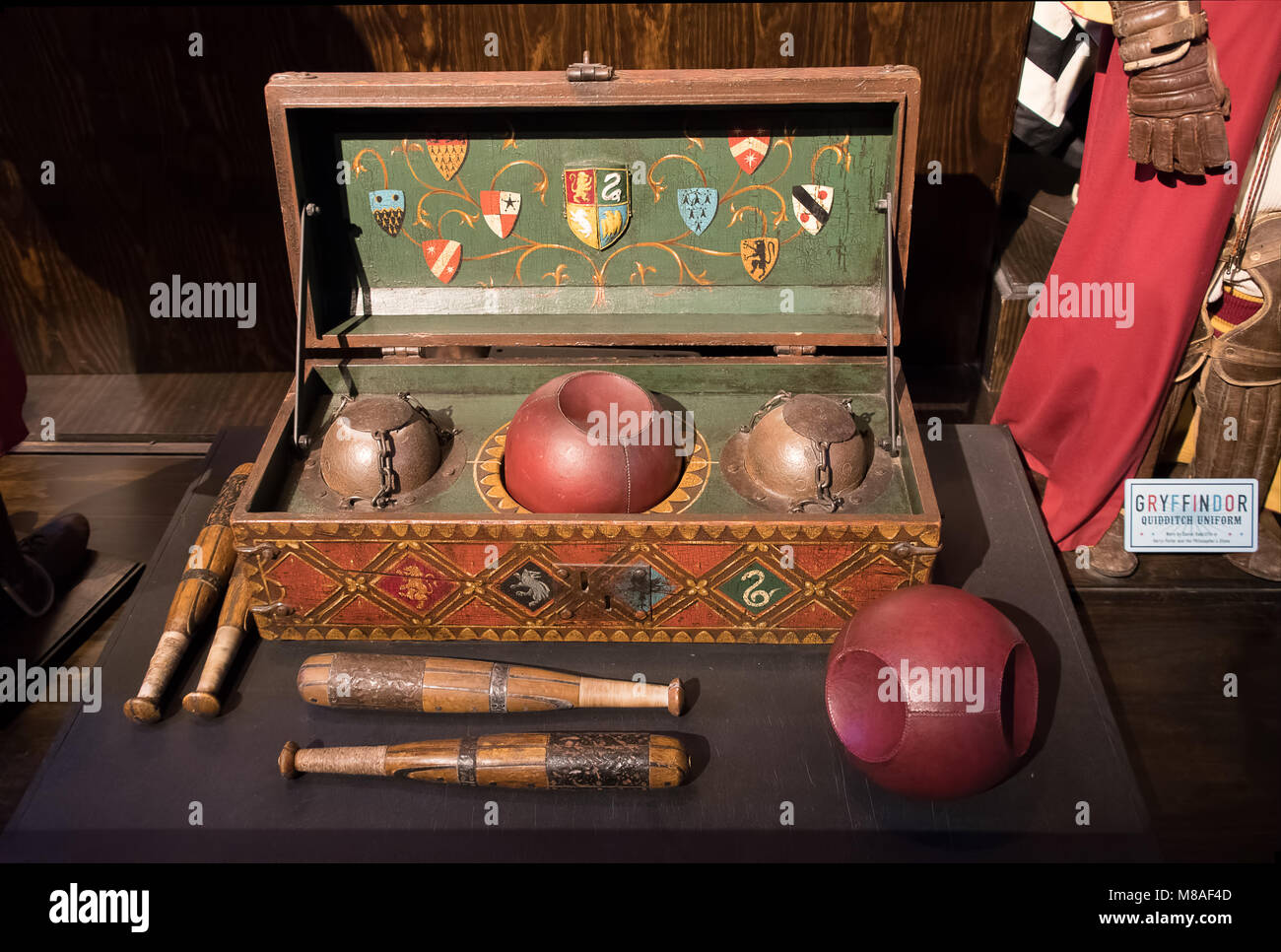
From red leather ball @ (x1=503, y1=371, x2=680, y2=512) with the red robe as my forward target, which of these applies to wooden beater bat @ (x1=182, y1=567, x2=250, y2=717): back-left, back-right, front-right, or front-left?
back-left

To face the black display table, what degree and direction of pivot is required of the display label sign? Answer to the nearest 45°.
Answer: approximately 45° to its right

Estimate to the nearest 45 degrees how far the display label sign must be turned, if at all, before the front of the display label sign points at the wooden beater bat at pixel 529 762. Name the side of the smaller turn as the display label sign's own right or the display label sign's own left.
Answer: approximately 45° to the display label sign's own right

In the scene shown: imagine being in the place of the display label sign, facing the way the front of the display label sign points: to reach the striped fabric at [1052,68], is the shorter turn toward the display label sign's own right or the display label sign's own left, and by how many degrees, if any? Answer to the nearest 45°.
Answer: approximately 135° to the display label sign's own right

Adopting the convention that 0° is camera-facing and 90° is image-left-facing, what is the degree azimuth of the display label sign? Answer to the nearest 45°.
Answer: approximately 0°

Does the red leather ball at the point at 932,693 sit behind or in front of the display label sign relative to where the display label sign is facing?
in front

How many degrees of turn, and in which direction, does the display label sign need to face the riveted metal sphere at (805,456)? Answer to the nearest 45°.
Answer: approximately 45° to its right

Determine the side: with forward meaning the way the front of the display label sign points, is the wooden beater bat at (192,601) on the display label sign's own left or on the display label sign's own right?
on the display label sign's own right

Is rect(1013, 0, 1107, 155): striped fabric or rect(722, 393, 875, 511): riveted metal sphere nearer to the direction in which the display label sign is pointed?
the riveted metal sphere

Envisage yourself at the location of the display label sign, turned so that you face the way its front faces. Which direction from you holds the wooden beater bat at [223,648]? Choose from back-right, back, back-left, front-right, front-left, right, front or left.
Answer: front-right
